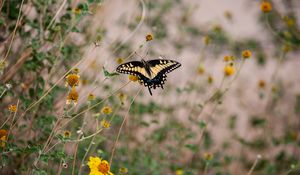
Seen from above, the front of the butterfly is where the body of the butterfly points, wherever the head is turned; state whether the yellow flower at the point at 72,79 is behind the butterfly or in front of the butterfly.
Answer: in front

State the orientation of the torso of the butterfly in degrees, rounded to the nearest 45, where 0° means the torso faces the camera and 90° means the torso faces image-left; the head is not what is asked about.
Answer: approximately 180°

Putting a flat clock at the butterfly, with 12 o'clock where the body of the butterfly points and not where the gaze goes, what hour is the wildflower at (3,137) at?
The wildflower is roughly at 8 o'clock from the butterfly.
